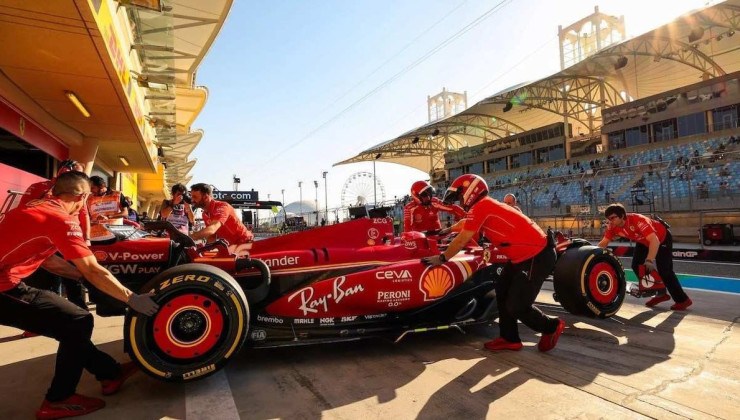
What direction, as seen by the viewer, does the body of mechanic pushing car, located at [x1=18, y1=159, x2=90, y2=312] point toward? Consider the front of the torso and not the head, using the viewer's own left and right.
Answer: facing to the right of the viewer

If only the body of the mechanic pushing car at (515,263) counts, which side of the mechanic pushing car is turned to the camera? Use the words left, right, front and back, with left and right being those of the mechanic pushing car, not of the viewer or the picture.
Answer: left

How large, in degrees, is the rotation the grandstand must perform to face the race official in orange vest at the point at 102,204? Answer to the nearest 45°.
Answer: approximately 45° to its left

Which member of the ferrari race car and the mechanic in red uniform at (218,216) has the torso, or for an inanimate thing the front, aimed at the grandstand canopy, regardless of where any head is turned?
the ferrari race car

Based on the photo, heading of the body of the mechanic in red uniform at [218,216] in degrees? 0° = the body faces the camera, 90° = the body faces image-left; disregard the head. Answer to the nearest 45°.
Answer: approximately 90°

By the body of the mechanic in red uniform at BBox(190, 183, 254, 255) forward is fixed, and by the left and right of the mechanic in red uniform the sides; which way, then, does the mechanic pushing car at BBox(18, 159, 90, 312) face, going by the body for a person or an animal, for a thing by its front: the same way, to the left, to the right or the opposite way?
the opposite way

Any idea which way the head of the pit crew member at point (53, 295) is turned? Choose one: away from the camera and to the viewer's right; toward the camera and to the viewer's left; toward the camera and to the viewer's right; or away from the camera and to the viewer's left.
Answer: away from the camera and to the viewer's right

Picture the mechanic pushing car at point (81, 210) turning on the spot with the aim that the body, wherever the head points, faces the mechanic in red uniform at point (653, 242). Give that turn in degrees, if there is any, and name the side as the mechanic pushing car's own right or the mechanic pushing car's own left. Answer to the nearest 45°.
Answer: approximately 45° to the mechanic pushing car's own right
